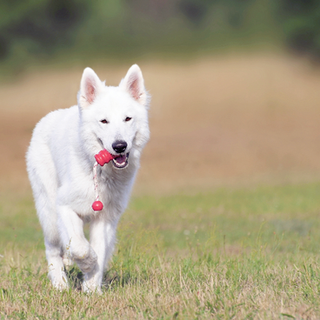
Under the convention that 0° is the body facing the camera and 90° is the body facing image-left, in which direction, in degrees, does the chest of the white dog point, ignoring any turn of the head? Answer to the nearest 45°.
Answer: approximately 315°
